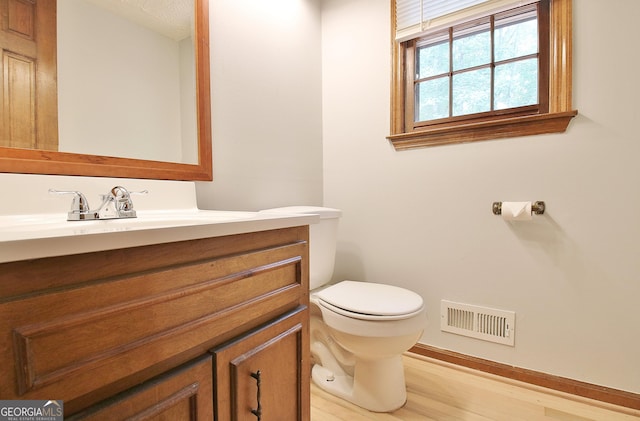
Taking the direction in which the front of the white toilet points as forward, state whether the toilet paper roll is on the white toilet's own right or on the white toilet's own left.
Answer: on the white toilet's own left

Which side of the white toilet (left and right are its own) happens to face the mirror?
right

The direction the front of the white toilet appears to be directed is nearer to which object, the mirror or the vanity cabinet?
the vanity cabinet

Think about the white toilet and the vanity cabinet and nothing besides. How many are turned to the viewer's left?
0

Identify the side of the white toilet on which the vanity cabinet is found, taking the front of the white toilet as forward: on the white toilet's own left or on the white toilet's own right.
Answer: on the white toilet's own right

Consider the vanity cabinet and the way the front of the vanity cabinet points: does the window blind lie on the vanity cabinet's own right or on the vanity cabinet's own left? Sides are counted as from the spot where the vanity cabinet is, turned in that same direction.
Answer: on the vanity cabinet's own left

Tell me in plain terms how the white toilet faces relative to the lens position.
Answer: facing the viewer and to the right of the viewer
